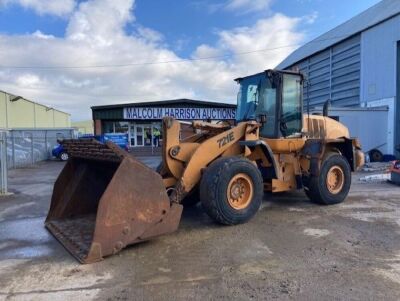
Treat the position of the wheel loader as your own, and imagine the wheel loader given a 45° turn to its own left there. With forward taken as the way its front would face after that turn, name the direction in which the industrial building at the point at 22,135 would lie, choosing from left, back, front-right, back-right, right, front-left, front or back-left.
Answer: back-right

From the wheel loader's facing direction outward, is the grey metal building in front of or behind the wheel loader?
behind

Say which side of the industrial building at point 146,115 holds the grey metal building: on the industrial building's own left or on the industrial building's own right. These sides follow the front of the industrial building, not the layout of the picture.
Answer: on the industrial building's own left

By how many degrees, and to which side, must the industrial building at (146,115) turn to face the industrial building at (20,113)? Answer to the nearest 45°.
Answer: approximately 135° to its right

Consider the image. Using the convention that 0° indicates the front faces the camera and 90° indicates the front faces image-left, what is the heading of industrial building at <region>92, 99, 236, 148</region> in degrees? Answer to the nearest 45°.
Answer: approximately 0°

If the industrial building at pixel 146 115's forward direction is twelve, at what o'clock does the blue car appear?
The blue car is roughly at 2 o'clock from the industrial building.

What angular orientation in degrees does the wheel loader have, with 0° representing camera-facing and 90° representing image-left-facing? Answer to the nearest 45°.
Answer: approximately 45°

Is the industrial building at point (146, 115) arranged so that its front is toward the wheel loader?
yes
